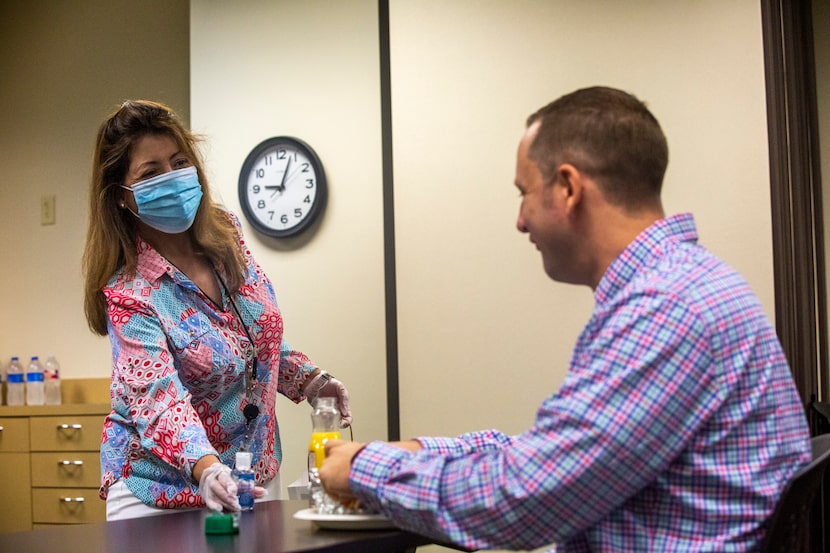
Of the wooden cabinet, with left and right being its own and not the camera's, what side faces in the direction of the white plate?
front

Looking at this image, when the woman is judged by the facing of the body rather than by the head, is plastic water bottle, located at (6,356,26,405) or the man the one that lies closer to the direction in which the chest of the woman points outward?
the man

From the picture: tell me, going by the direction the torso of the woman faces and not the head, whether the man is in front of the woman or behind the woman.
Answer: in front

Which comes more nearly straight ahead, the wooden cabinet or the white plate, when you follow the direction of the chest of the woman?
the white plate

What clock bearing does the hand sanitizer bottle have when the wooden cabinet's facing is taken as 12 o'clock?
The hand sanitizer bottle is roughly at 12 o'clock from the wooden cabinet.

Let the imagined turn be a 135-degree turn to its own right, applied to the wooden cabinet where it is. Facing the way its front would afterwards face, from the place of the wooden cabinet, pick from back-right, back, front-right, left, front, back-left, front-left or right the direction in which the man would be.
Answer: back-left

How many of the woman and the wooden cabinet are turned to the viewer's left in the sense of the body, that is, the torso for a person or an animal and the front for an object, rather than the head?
0

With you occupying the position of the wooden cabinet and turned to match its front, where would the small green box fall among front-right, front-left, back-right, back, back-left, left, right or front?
front

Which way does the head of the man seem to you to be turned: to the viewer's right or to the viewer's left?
to the viewer's left

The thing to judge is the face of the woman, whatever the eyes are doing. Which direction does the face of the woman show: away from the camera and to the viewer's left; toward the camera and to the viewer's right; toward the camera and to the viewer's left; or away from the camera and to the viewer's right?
toward the camera and to the viewer's right

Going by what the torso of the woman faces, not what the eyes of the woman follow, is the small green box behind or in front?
in front

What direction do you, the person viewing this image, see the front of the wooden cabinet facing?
facing the viewer
